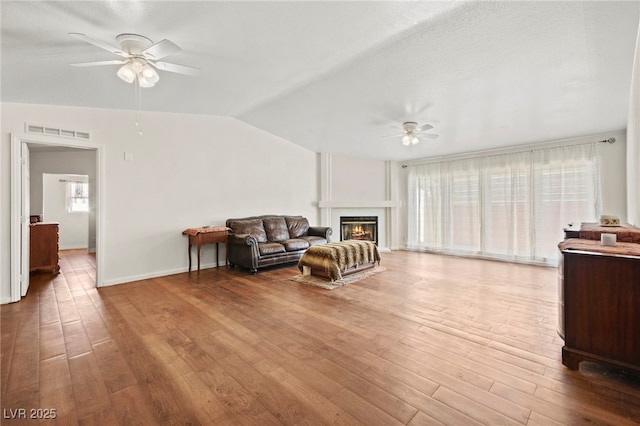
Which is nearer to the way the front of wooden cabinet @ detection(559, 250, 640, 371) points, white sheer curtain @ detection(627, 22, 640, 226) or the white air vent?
the white air vent

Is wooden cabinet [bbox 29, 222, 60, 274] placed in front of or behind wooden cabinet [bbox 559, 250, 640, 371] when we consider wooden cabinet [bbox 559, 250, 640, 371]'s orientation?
in front

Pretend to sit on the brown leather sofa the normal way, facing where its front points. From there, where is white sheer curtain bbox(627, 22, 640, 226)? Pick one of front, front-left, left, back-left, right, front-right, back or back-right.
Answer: front

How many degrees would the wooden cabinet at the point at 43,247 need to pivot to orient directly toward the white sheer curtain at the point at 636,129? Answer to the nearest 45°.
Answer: approximately 45° to its right

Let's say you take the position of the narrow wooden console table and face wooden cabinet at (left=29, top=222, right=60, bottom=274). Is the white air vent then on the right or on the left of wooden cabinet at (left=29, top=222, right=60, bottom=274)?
left

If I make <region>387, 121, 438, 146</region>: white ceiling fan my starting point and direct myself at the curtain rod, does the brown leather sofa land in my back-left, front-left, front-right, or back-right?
back-left

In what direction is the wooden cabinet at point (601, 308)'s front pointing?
to the viewer's left

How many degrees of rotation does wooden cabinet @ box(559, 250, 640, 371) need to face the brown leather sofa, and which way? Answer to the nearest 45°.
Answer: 0° — it already faces it

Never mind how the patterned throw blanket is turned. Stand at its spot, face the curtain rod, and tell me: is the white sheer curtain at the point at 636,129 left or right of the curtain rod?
right

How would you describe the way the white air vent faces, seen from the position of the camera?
facing the viewer and to the right of the viewer

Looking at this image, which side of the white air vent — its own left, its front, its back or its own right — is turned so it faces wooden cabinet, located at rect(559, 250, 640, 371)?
front

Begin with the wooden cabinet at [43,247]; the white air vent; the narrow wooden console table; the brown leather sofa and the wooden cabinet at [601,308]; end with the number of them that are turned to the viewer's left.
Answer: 1

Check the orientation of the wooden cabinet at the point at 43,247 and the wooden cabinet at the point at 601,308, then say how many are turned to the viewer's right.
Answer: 1

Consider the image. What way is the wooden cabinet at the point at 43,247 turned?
to the viewer's right

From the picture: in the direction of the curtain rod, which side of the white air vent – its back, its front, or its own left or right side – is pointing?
left

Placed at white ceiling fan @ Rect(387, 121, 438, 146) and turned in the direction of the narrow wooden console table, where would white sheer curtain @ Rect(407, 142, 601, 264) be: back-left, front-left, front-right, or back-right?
back-right
